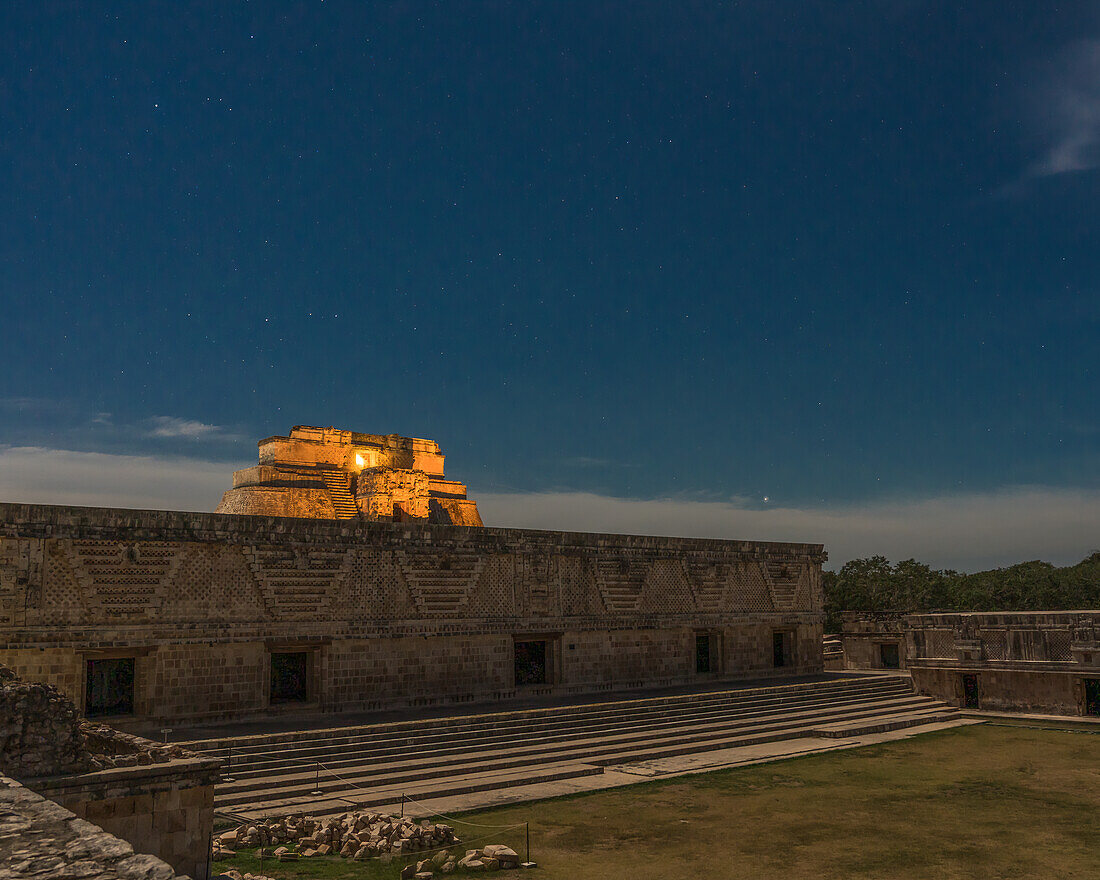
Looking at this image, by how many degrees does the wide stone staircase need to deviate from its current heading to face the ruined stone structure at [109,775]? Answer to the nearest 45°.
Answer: approximately 45° to its right

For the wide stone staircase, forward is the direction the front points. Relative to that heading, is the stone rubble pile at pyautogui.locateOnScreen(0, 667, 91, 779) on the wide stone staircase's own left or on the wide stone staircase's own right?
on the wide stone staircase's own right

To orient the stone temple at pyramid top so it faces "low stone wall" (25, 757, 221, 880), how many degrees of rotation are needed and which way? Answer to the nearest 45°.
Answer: approximately 45° to its right

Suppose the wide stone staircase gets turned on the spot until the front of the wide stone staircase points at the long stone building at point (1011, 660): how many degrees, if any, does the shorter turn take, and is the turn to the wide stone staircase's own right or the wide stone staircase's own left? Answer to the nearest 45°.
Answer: approximately 90° to the wide stone staircase's own left

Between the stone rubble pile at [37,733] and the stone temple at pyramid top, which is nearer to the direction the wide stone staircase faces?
the stone rubble pile

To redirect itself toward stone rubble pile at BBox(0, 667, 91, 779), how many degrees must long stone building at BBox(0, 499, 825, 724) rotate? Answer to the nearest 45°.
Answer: approximately 45° to its right

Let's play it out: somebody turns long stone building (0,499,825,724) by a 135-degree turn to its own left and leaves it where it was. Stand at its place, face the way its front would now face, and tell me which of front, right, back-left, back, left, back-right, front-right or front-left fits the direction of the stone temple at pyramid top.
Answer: front

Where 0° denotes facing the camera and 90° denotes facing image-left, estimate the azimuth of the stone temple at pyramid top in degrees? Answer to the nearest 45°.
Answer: approximately 315°

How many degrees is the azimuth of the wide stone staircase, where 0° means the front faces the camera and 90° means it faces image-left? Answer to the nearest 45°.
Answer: approximately 315°

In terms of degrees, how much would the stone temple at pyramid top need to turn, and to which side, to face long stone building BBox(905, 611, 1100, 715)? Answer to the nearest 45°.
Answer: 0° — it already faces it
